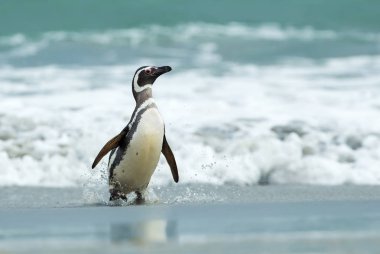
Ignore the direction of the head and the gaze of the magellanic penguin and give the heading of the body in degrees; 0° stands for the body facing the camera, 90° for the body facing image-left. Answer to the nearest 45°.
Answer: approximately 315°
